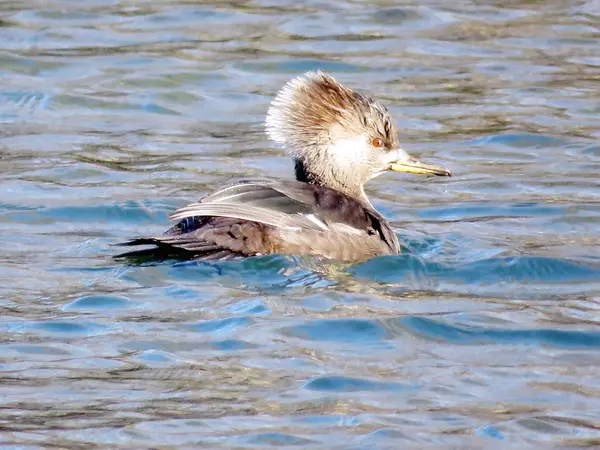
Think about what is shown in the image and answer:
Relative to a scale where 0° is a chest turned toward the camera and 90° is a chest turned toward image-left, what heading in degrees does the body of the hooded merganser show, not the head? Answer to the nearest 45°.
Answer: approximately 270°
